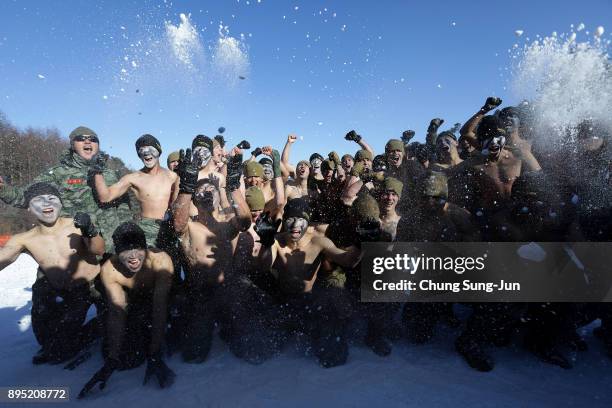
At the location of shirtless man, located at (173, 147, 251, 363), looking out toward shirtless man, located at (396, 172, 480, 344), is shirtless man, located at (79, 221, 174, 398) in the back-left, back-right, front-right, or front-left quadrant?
back-right

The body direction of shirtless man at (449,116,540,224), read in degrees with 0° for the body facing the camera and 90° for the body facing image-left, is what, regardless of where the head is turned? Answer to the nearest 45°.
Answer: approximately 0°

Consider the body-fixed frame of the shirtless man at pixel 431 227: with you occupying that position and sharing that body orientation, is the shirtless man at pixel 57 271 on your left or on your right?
on your right

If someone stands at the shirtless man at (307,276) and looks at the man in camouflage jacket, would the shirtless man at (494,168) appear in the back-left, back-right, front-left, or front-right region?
back-right

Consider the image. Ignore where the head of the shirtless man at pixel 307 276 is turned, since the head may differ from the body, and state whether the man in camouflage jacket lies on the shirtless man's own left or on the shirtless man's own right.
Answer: on the shirtless man's own right
